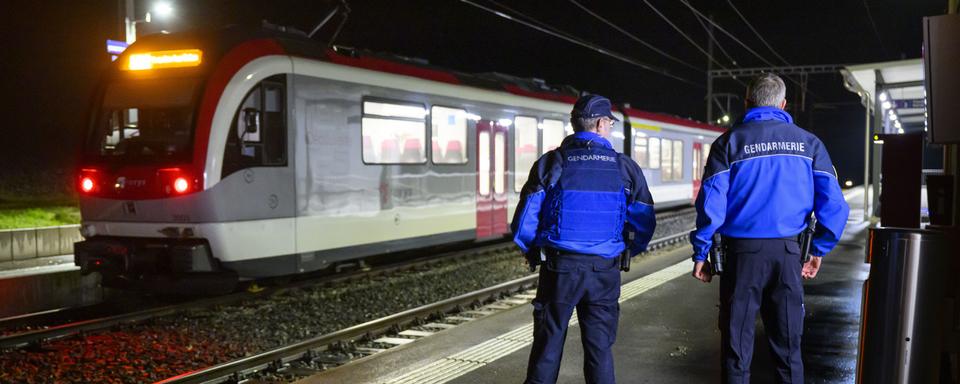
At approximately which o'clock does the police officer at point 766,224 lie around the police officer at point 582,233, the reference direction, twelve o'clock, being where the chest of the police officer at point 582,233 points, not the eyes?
the police officer at point 766,224 is roughly at 3 o'clock from the police officer at point 582,233.

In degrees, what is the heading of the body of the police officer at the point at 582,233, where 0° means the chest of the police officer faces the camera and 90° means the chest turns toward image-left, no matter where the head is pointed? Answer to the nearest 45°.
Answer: approximately 180°

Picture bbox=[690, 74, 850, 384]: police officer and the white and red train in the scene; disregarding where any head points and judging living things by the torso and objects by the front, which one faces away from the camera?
the police officer

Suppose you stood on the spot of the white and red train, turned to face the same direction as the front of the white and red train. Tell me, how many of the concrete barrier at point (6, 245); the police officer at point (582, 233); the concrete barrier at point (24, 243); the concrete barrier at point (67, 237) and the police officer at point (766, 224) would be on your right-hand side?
3

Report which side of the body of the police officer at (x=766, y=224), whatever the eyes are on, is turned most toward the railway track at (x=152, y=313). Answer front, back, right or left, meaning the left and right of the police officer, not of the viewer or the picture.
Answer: left

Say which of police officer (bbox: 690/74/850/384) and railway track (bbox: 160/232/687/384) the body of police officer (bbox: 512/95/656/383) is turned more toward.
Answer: the railway track

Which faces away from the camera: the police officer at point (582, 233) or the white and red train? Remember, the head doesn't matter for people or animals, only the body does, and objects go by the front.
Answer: the police officer

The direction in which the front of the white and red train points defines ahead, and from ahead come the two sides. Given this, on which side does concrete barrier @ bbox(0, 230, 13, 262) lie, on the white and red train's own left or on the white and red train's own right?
on the white and red train's own right

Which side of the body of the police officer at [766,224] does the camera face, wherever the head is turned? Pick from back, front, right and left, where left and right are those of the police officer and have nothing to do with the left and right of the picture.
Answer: back

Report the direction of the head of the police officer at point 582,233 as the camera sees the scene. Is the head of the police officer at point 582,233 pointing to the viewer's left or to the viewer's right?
to the viewer's right
